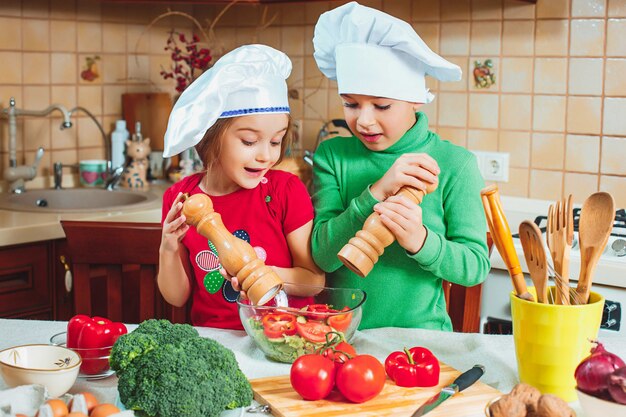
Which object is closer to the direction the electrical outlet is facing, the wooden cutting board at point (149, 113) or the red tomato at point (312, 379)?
the red tomato

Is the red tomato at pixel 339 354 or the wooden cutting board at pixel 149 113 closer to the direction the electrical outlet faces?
the red tomato

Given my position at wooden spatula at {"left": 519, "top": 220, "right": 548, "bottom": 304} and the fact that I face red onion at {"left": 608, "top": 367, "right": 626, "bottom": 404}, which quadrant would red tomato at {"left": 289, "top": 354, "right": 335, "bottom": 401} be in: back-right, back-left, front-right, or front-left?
back-right

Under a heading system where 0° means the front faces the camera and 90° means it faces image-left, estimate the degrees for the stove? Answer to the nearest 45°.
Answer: approximately 0°

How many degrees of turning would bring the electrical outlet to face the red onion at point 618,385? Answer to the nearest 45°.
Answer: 0° — it already faces it

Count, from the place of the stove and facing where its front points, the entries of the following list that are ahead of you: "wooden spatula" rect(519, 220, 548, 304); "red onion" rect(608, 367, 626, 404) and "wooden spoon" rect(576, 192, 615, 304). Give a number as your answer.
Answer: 3
